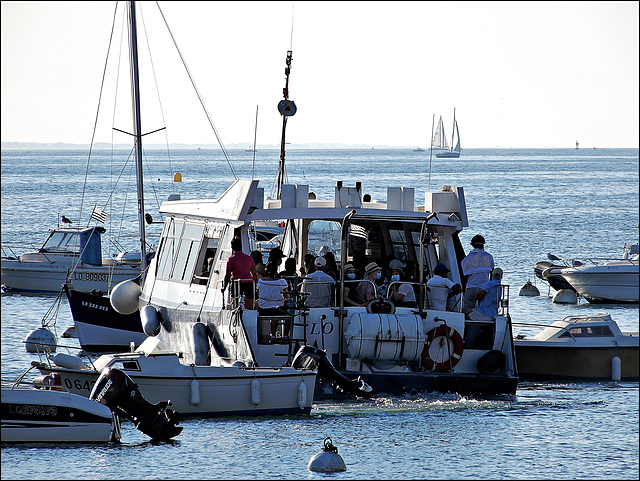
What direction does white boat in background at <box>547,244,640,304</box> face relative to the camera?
to the viewer's left

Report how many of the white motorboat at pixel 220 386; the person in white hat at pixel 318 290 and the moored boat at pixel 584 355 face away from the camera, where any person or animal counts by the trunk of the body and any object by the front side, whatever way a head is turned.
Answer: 1

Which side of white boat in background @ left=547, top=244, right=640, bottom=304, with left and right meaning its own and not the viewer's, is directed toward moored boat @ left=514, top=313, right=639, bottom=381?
left

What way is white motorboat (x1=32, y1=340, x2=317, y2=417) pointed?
to the viewer's left

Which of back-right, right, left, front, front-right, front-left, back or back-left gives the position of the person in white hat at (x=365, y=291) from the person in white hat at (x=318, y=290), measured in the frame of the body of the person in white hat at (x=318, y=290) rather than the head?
right

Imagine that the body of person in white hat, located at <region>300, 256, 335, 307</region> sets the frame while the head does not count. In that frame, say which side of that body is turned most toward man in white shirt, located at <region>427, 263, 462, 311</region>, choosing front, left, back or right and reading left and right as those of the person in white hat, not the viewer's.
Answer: right

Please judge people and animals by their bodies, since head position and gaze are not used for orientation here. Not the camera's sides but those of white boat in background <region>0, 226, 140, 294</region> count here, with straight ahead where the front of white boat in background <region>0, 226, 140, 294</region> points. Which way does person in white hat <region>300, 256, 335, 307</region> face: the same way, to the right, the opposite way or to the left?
to the right

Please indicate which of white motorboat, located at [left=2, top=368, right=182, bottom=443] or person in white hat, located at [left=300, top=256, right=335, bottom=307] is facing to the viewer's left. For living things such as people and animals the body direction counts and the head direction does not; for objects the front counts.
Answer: the white motorboat

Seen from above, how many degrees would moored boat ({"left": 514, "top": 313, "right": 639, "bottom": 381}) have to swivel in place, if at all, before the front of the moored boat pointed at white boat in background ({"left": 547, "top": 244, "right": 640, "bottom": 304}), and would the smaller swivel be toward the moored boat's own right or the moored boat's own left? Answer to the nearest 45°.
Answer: approximately 90° to the moored boat's own right

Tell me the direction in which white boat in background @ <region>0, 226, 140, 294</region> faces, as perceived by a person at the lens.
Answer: facing to the left of the viewer

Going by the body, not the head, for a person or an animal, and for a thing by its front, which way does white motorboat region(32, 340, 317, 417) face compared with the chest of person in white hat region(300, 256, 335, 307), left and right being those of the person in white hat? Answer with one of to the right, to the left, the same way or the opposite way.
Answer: to the left

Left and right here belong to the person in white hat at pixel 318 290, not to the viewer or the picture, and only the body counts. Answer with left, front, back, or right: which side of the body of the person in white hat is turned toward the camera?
back

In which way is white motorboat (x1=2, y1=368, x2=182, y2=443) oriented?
to the viewer's left

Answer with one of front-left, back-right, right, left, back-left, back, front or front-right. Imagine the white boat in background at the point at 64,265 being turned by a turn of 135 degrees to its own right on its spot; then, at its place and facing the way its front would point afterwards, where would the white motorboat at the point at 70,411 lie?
back-right

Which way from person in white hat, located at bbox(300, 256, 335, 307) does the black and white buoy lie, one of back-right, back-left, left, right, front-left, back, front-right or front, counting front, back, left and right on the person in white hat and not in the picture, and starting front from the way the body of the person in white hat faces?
back

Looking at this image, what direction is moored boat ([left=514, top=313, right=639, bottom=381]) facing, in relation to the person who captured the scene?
facing to the left of the viewer
